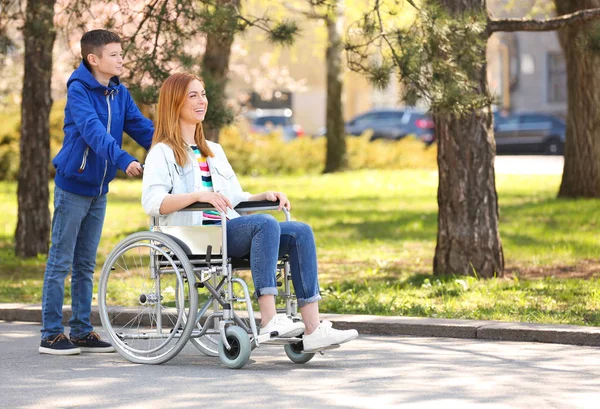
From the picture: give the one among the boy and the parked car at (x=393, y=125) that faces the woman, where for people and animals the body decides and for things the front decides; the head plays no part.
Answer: the boy

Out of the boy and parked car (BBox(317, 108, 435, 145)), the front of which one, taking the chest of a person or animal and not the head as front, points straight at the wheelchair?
the boy

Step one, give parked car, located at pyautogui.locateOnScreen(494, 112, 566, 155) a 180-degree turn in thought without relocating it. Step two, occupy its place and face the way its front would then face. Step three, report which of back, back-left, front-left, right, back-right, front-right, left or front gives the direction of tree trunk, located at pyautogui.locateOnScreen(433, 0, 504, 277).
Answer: right

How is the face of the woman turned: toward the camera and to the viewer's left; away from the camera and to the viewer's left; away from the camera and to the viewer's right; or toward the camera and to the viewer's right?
toward the camera and to the viewer's right

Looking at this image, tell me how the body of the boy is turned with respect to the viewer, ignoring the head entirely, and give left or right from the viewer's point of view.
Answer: facing the viewer and to the right of the viewer

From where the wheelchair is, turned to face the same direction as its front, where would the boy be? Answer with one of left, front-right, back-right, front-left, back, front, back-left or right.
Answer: back

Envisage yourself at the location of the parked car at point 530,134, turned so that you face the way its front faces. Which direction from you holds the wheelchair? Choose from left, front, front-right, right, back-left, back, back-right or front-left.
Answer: left

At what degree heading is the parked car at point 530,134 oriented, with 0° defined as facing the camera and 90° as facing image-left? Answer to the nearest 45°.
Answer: approximately 90°

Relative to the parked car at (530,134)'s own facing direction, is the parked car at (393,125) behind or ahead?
ahead

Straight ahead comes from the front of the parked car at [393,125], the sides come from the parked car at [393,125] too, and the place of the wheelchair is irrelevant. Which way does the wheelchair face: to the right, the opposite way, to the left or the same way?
the opposite way

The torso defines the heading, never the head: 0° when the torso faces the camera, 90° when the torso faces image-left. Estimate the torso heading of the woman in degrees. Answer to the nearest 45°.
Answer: approximately 315°

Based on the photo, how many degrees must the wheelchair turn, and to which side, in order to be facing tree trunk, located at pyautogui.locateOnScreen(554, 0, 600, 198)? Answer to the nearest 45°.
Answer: approximately 90° to its left
